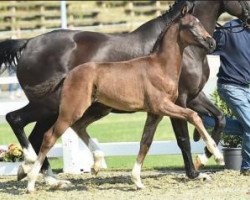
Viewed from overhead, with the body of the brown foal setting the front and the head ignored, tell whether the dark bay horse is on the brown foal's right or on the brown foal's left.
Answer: on the brown foal's left

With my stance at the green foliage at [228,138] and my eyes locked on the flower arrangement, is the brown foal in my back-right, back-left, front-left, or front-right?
front-left

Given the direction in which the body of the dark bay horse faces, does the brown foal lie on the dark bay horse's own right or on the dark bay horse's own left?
on the dark bay horse's own right

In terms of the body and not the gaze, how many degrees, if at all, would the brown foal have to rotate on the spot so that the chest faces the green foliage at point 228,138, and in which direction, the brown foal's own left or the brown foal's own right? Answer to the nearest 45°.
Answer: approximately 45° to the brown foal's own left

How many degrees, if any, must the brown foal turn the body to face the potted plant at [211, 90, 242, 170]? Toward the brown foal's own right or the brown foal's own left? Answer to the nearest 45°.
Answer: approximately 45° to the brown foal's own left

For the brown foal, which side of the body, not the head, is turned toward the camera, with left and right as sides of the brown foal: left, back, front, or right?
right

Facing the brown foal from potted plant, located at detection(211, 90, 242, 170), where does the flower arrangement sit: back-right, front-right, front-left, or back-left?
front-right

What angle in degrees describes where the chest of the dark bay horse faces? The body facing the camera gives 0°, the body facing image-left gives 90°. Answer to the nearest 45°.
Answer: approximately 270°

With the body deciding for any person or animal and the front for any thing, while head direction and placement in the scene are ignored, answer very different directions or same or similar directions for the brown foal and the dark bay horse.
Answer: same or similar directions

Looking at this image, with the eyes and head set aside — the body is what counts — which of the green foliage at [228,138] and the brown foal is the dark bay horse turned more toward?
the green foliage

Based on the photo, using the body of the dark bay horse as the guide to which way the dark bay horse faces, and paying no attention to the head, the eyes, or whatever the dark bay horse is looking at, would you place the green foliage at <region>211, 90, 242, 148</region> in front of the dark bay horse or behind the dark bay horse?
in front

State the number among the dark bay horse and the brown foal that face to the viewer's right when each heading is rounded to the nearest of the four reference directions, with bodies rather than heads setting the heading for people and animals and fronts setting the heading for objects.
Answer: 2

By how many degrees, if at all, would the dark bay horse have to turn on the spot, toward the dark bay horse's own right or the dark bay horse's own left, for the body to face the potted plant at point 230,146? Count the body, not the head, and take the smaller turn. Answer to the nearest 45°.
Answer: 0° — it already faces it
